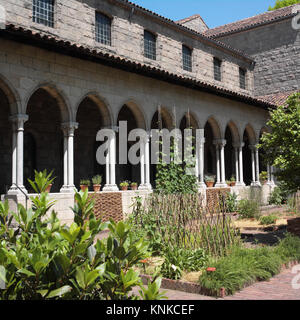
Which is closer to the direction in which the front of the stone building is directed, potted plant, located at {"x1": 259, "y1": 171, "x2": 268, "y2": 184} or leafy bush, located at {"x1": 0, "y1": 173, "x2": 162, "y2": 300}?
the leafy bush

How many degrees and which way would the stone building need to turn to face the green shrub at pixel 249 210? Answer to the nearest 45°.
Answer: approximately 45° to its left

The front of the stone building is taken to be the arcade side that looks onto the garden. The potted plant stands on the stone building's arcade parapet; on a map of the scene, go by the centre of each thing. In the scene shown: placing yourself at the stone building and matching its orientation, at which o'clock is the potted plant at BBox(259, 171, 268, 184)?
The potted plant is roughly at 9 o'clock from the stone building.

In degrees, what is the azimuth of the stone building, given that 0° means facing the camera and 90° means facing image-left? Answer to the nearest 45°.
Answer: approximately 315°

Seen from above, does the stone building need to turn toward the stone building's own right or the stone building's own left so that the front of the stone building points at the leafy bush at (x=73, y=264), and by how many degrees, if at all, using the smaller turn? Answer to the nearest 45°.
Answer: approximately 45° to the stone building's own right
